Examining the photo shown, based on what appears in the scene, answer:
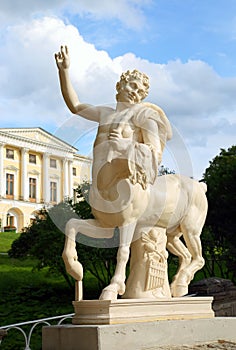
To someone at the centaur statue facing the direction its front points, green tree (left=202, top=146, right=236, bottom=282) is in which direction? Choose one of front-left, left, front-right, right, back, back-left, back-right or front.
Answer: back-right

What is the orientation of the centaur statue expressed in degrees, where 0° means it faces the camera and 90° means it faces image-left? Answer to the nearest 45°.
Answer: approximately 45°
